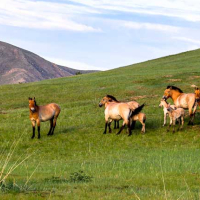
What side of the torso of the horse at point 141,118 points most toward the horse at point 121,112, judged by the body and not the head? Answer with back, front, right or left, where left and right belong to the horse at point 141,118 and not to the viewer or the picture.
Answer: front

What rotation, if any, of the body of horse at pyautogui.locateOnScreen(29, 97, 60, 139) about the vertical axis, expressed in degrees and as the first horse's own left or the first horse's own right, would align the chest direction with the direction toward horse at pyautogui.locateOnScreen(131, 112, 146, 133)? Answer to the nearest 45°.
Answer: approximately 135° to the first horse's own left

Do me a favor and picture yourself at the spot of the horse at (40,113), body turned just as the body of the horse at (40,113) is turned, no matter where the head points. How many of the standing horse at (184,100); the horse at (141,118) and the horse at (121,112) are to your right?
0

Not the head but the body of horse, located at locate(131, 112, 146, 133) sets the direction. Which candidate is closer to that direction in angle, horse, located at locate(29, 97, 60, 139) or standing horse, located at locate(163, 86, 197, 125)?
the horse

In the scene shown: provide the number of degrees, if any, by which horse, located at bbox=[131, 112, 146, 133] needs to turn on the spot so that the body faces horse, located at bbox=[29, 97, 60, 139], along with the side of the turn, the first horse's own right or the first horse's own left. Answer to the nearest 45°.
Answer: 0° — it already faces it

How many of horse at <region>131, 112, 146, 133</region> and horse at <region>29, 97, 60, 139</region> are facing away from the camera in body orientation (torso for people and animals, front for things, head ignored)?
0

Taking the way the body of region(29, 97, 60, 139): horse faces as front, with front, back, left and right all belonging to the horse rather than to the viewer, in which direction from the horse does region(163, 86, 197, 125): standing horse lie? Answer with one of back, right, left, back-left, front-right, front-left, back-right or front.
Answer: back-left

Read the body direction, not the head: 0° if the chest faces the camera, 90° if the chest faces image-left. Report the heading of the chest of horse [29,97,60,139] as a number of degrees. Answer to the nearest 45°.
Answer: approximately 45°

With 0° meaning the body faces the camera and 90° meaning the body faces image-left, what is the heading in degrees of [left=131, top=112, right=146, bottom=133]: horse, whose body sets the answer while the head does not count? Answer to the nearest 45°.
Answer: approximately 90°
